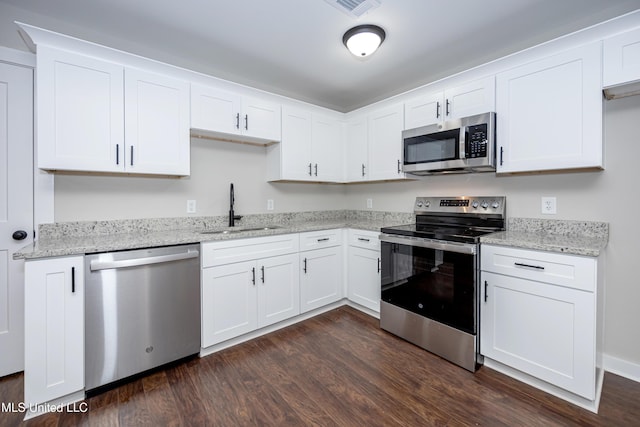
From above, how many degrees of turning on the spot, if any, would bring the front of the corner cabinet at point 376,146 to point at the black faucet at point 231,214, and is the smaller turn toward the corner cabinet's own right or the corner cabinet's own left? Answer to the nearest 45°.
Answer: approximately 45° to the corner cabinet's own right

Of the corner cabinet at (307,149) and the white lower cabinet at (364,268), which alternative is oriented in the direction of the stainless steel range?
the corner cabinet

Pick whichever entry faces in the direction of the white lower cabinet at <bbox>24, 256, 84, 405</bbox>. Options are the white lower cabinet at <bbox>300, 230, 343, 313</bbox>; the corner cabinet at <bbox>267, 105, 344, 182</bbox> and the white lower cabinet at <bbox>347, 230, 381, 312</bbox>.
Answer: the white lower cabinet at <bbox>347, 230, 381, 312</bbox>

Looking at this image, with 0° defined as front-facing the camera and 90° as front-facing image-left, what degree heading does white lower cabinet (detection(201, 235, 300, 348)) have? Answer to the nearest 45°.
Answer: approximately 315°

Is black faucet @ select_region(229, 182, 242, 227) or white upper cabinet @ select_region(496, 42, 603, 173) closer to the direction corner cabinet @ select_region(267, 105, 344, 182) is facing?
the white upper cabinet

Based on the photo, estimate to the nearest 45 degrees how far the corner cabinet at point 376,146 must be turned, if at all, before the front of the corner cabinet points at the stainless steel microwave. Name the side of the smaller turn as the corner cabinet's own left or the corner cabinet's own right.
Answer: approximately 90° to the corner cabinet's own left

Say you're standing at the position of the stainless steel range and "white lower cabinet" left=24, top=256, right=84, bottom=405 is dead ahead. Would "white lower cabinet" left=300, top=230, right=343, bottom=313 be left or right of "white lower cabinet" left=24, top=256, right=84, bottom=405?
right

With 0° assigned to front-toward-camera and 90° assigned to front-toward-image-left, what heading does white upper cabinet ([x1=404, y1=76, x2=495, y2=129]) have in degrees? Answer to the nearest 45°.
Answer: approximately 45°

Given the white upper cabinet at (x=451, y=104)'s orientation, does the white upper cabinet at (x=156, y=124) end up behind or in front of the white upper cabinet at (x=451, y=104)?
in front

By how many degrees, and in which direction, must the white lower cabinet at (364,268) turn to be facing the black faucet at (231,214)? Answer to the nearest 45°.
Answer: approximately 45° to its right
